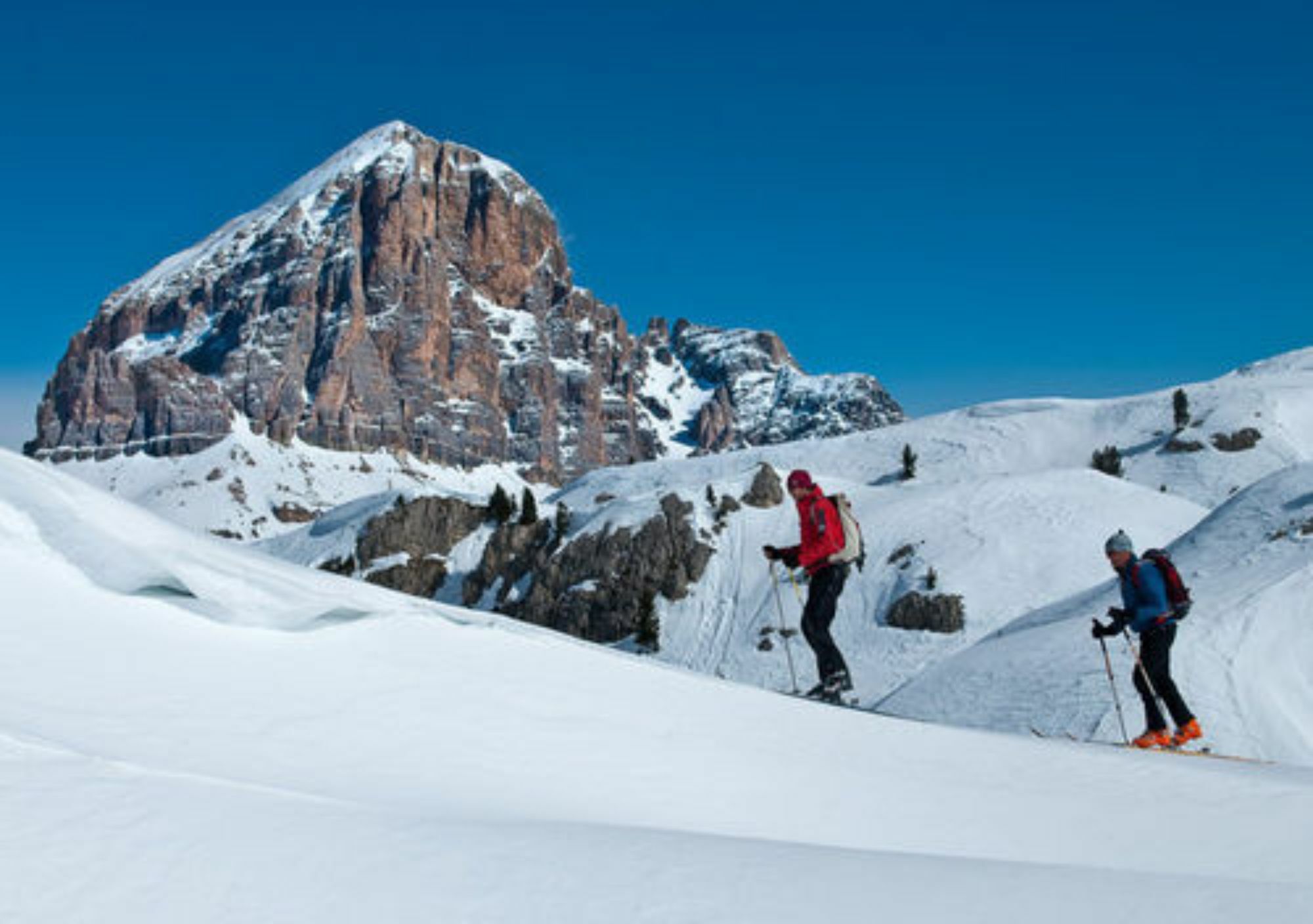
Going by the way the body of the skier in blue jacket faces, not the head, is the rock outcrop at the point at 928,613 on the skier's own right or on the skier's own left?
on the skier's own right

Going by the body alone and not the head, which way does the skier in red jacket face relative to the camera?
to the viewer's left

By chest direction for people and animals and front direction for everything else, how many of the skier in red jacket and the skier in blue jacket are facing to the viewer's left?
2

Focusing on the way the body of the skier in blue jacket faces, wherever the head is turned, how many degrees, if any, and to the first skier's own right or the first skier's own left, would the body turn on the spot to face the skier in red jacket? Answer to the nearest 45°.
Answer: approximately 45° to the first skier's own left

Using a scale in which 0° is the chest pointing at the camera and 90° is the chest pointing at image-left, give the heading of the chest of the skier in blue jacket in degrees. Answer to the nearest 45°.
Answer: approximately 90°

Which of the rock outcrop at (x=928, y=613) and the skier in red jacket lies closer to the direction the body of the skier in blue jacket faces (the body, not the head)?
the skier in red jacket
